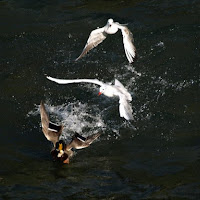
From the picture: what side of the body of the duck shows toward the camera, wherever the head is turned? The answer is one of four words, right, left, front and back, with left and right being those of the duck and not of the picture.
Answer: front
